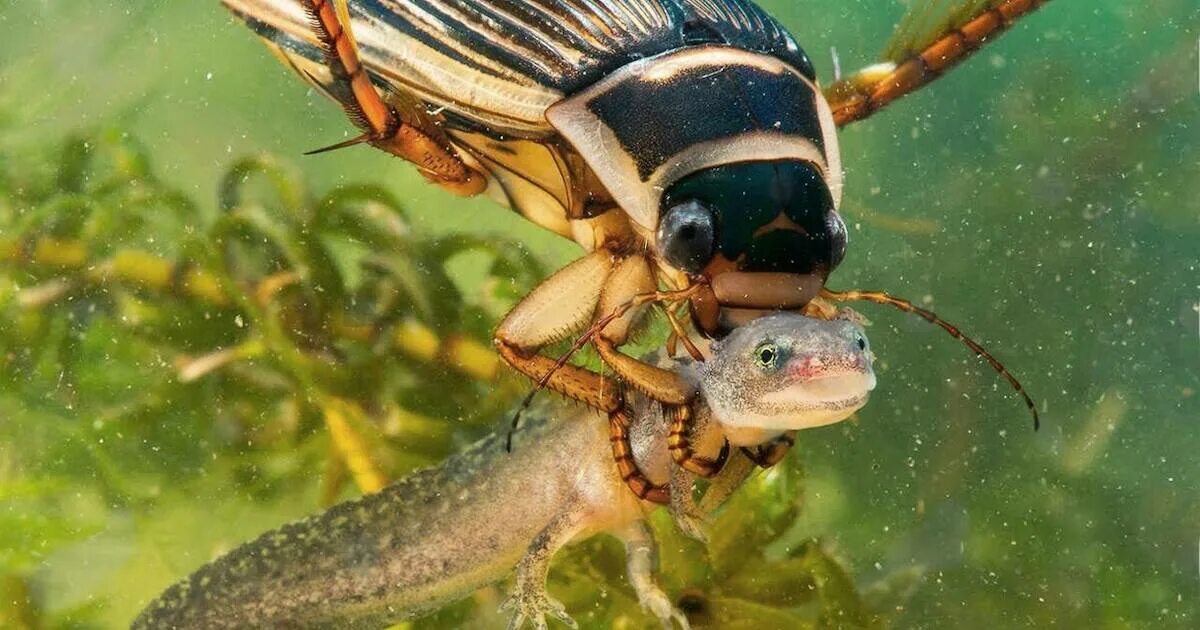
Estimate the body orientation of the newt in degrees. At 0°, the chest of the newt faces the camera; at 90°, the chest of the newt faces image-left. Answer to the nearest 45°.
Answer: approximately 315°
